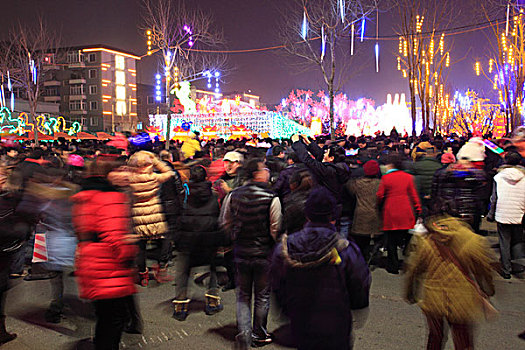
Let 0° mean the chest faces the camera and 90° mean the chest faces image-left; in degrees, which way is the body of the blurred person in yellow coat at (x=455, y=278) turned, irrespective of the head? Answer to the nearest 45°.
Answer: approximately 180°

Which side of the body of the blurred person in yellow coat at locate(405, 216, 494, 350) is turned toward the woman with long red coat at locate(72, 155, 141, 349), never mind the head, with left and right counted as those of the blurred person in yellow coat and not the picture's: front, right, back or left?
left
